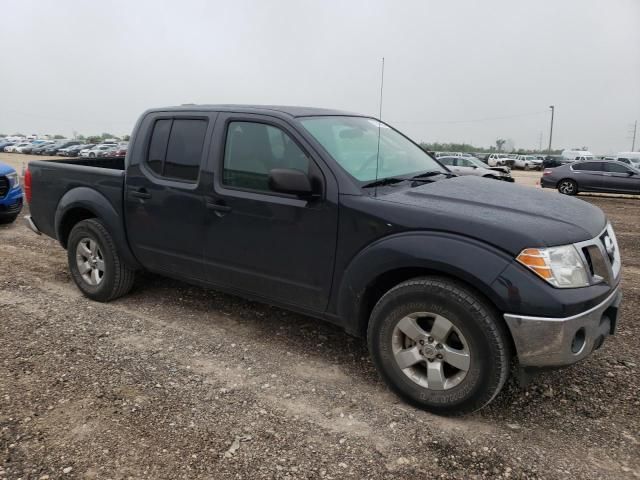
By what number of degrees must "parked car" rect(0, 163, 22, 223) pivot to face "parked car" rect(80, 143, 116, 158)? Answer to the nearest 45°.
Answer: approximately 135° to its left

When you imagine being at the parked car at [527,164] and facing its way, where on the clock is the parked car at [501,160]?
the parked car at [501,160] is roughly at 4 o'clock from the parked car at [527,164].

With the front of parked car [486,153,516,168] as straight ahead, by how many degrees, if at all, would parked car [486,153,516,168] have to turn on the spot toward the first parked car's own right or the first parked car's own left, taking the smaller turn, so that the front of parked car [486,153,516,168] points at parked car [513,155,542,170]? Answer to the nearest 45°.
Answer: approximately 45° to the first parked car's own left

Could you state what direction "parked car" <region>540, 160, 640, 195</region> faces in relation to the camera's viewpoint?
facing to the right of the viewer

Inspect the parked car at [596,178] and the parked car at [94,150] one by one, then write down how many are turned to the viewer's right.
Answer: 1

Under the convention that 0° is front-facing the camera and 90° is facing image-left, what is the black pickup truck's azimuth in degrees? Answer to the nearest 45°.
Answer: approximately 315°

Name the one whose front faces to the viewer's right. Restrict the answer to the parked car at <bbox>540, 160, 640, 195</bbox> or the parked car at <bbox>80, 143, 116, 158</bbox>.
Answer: the parked car at <bbox>540, 160, 640, 195</bbox>

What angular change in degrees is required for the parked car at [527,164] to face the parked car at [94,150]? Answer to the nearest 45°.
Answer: approximately 135° to its right

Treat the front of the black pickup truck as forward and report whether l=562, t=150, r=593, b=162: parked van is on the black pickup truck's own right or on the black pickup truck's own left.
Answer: on the black pickup truck's own left

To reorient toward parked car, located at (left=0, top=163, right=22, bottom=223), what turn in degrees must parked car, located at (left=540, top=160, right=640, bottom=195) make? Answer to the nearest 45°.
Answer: approximately 135° to its right
